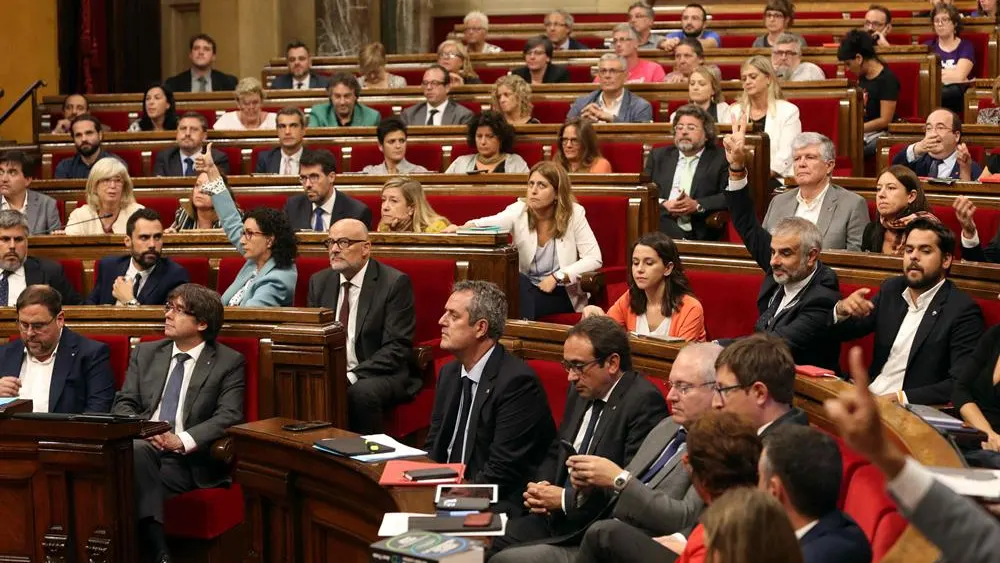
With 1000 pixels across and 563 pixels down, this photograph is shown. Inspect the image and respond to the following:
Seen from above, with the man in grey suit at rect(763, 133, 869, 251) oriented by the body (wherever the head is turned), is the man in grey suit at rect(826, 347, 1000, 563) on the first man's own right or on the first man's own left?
on the first man's own left

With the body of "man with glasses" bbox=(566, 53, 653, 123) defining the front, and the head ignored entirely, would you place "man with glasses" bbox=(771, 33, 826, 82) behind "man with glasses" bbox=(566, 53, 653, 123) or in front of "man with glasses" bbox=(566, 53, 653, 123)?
behind

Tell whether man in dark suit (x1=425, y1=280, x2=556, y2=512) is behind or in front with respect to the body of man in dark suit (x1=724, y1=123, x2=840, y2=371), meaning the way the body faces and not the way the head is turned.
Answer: in front

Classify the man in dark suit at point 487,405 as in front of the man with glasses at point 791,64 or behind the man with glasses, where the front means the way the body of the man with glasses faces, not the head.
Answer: in front

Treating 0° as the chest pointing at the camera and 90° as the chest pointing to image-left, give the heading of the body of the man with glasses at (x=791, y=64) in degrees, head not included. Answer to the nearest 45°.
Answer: approximately 45°

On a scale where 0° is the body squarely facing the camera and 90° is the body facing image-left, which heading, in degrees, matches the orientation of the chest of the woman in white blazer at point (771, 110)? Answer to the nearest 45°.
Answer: approximately 45°

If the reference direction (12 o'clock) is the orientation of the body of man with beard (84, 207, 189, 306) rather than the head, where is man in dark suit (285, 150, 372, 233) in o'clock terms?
The man in dark suit is roughly at 8 o'clock from the man with beard.

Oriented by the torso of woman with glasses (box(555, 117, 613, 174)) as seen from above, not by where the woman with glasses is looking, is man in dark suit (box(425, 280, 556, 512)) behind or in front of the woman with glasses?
in front

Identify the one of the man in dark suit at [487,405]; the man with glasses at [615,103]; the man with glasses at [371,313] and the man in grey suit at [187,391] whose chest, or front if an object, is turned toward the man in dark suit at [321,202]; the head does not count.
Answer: the man with glasses at [615,103]

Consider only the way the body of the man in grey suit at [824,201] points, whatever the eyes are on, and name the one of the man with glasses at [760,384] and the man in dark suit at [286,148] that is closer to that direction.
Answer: the man with glasses

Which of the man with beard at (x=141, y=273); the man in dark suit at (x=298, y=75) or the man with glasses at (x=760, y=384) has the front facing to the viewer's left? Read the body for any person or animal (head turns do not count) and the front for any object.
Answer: the man with glasses

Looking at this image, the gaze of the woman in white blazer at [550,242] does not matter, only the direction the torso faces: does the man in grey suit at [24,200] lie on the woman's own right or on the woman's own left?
on the woman's own right

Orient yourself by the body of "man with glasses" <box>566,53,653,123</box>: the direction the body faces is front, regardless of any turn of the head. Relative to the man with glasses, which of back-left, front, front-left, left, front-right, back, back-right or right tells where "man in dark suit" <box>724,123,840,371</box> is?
front-left

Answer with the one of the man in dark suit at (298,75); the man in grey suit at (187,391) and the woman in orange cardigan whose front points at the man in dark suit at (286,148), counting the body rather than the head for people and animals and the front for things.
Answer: the man in dark suit at (298,75)
